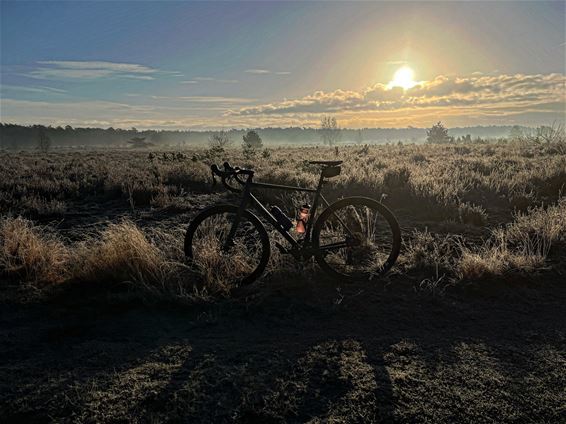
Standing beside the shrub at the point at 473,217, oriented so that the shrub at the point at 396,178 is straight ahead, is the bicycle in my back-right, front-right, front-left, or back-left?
back-left

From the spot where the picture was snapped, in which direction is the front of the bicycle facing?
facing to the left of the viewer

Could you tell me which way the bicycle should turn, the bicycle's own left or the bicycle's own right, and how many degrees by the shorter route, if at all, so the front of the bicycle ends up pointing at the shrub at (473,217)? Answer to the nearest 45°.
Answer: approximately 135° to the bicycle's own right

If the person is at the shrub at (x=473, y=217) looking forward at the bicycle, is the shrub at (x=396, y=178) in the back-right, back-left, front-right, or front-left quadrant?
back-right

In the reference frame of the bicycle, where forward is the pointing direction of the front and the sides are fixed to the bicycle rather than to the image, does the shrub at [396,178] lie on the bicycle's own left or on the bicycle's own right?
on the bicycle's own right

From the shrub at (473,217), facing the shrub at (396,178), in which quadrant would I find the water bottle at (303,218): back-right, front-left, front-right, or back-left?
back-left
